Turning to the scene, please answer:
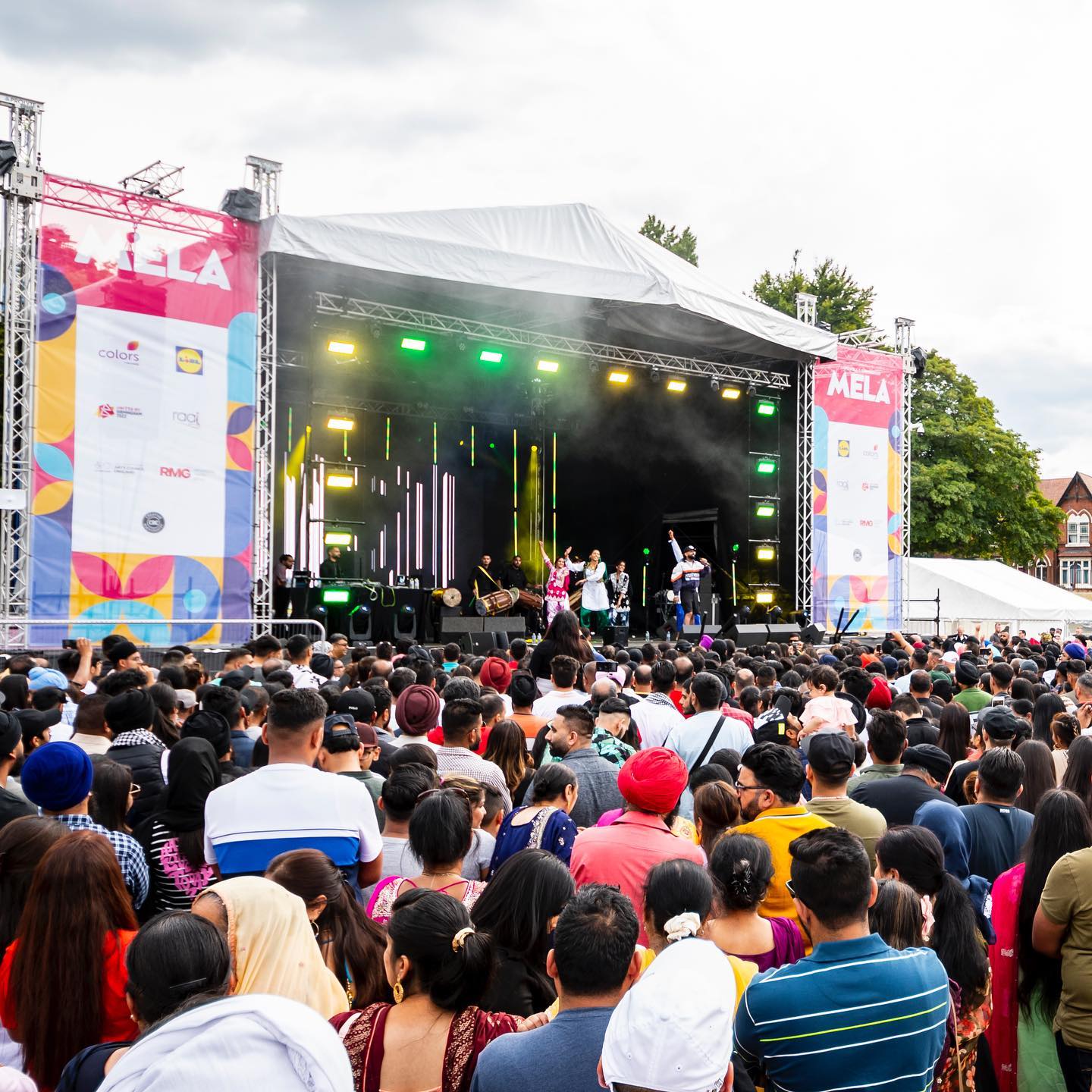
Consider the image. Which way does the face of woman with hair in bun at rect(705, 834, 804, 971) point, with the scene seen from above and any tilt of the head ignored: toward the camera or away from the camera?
away from the camera

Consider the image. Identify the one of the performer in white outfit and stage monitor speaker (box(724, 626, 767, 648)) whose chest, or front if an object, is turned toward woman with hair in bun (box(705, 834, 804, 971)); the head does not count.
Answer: the performer in white outfit

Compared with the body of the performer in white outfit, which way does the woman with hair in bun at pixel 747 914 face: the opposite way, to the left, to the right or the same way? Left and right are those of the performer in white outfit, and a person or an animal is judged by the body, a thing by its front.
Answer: the opposite way

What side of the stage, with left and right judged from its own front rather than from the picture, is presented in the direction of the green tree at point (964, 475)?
left

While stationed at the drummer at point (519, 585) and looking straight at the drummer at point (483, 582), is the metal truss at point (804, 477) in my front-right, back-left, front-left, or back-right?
back-left

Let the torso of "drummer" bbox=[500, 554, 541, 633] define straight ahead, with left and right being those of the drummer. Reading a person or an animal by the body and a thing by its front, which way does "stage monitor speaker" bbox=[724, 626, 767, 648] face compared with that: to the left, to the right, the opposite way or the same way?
the opposite way

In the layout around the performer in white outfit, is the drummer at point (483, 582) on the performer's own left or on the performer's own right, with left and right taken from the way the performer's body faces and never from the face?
on the performer's own right

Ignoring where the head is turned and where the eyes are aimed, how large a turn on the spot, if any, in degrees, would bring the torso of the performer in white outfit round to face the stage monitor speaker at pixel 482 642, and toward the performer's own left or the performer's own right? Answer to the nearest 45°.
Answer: approximately 45° to the performer's own right

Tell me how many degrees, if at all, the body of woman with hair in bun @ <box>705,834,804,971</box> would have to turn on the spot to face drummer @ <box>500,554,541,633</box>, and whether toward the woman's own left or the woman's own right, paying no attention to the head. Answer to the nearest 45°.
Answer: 0° — they already face them

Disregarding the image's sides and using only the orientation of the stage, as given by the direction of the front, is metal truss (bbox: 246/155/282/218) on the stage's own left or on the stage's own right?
on the stage's own right

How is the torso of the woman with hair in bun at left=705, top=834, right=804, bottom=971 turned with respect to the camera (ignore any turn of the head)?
away from the camera
